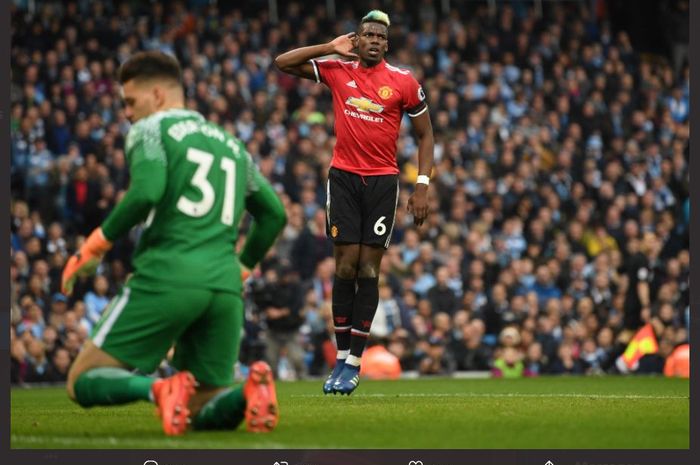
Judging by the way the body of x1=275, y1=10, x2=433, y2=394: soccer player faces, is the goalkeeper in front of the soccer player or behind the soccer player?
in front

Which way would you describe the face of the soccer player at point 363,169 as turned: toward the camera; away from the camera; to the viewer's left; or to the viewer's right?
toward the camera

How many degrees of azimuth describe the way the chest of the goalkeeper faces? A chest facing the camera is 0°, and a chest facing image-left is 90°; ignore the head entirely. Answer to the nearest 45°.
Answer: approximately 135°

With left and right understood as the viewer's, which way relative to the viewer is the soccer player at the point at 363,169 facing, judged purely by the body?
facing the viewer

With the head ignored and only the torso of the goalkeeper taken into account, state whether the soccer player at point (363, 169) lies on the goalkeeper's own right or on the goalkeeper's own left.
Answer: on the goalkeeper's own right

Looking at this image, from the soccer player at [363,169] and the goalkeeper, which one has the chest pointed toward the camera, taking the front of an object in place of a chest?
the soccer player

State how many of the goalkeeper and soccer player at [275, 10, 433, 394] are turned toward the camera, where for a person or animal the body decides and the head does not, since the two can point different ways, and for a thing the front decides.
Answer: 1
